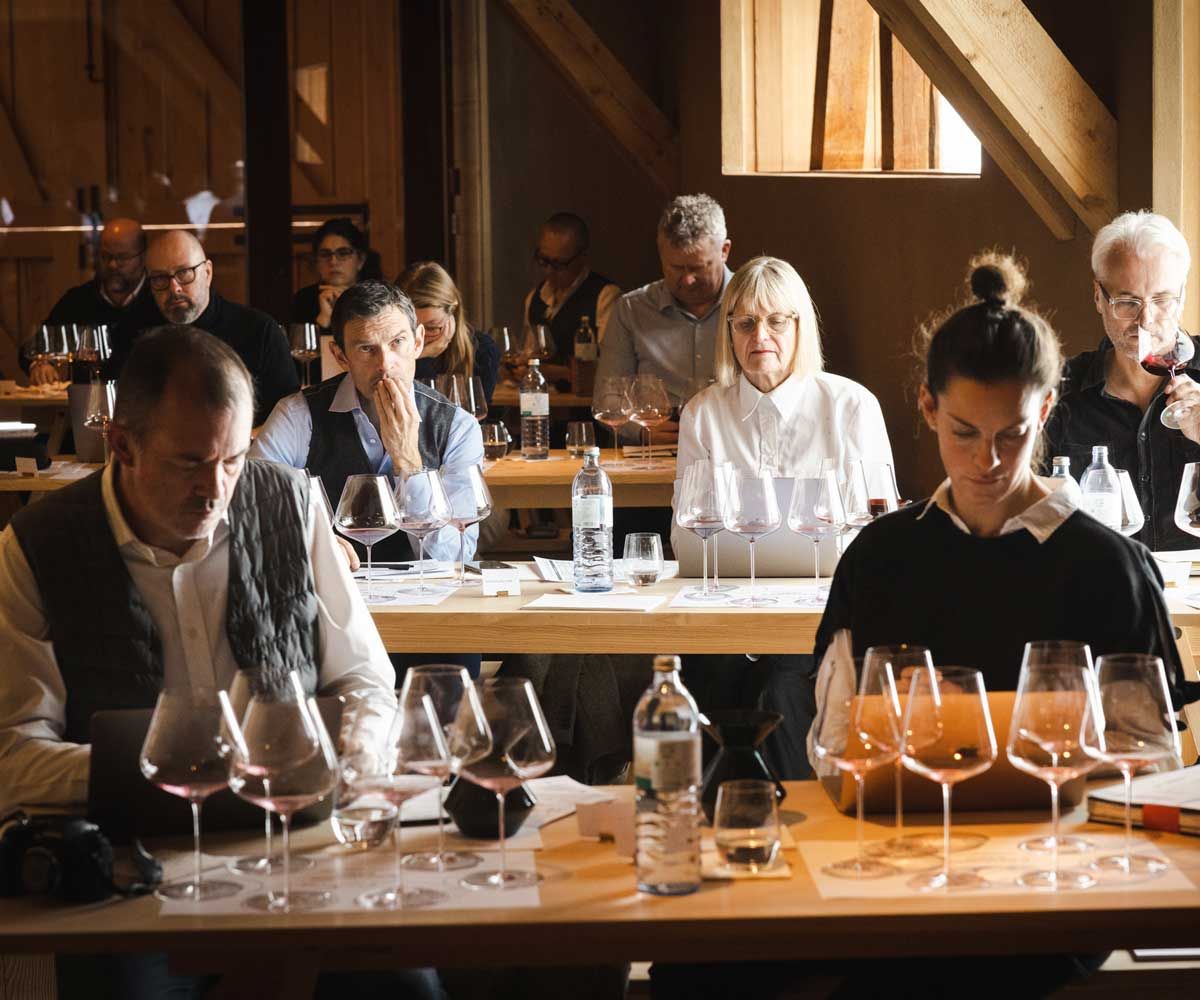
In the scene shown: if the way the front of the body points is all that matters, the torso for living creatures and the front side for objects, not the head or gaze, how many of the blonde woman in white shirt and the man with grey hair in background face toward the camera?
2

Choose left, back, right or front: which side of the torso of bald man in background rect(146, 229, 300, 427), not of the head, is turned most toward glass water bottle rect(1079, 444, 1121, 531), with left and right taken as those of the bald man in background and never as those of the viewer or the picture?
left

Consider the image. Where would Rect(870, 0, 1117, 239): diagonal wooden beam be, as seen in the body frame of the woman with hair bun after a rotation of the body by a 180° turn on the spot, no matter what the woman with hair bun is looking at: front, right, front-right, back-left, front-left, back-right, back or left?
front

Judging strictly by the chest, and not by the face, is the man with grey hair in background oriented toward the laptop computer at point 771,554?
yes

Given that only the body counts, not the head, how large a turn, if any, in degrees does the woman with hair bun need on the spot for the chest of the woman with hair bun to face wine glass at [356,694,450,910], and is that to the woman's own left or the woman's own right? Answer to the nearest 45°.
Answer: approximately 45° to the woman's own right

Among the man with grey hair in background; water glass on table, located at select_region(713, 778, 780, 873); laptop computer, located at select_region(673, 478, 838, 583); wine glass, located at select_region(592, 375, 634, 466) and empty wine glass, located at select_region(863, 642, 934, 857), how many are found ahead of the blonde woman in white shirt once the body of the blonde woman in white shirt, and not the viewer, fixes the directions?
3

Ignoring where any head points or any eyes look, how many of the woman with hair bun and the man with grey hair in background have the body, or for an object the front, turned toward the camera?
2

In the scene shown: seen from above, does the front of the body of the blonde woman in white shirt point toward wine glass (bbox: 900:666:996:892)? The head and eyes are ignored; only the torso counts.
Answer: yes

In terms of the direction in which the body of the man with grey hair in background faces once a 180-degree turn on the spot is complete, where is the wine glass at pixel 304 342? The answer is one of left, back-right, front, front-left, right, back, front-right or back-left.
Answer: front-left

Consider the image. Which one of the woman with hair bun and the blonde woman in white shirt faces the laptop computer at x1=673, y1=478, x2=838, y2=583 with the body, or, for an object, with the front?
the blonde woman in white shirt

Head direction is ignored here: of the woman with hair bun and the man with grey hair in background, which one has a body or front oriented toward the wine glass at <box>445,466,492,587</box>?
the man with grey hair in background
